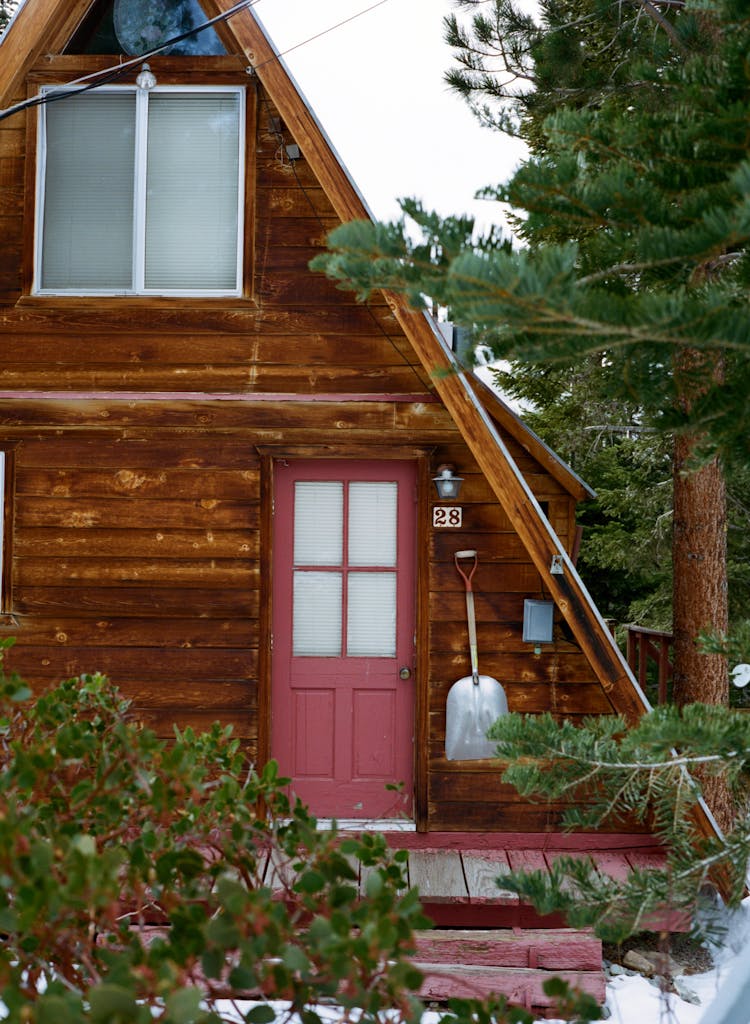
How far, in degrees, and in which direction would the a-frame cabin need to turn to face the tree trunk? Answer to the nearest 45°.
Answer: approximately 90° to its left

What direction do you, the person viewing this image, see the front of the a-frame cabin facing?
facing the viewer

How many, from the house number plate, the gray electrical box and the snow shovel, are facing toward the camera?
3

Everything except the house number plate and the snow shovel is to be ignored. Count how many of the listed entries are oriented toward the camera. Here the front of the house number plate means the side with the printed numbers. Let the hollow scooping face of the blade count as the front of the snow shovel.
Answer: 2

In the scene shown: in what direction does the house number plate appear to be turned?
toward the camera

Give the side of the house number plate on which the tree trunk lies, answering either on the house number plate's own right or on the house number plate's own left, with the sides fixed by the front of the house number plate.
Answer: on the house number plate's own left

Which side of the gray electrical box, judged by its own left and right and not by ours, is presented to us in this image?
front

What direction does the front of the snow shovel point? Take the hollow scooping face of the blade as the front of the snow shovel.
toward the camera

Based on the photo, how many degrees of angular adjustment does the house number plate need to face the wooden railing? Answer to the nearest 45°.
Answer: approximately 135° to its left
